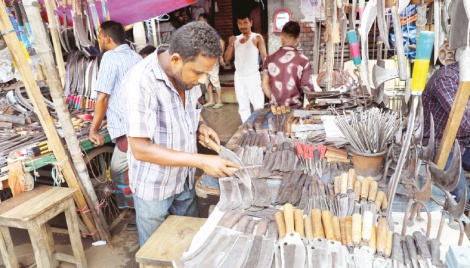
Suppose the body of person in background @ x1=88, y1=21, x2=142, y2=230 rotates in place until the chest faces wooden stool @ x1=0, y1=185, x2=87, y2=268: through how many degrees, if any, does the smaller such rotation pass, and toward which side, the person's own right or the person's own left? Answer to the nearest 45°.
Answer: approximately 90° to the person's own left

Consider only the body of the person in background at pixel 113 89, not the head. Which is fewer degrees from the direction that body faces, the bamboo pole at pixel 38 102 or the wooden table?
the bamboo pole

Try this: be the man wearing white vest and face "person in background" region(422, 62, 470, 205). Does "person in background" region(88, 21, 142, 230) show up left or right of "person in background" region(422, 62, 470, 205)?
right
